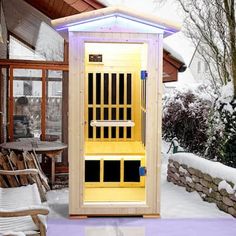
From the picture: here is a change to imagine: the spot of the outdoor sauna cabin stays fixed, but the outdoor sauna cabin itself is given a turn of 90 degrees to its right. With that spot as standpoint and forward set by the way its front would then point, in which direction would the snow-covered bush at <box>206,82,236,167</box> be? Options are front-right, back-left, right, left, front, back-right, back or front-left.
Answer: back-right

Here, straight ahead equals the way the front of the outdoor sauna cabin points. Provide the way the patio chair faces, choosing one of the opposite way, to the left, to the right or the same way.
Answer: to the left

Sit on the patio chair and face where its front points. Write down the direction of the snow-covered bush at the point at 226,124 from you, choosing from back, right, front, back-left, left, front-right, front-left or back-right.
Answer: front-left

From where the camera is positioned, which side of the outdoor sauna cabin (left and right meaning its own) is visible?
front

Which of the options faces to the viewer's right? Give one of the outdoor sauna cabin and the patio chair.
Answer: the patio chair

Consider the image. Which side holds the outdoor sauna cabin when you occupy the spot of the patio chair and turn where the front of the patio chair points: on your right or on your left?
on your left

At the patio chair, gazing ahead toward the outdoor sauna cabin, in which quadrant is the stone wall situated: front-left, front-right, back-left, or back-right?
front-right

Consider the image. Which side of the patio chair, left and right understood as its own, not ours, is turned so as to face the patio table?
left

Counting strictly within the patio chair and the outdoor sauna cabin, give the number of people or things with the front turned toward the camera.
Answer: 1

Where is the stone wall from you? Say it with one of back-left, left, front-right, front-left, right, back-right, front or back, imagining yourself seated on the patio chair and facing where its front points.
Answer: front-left

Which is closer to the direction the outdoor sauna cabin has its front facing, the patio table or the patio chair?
the patio chair

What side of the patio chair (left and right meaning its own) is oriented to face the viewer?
right

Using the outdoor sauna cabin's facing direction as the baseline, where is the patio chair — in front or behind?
in front
